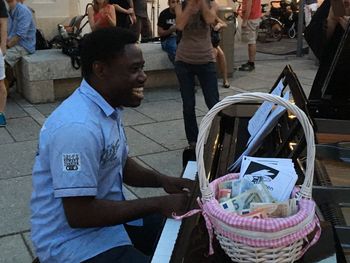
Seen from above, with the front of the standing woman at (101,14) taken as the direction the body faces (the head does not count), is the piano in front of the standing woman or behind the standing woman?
in front

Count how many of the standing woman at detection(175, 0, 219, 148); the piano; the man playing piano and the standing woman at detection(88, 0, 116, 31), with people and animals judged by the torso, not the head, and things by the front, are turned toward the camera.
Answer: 2

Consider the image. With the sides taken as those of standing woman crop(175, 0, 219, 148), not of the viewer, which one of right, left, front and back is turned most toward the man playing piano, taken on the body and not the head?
front

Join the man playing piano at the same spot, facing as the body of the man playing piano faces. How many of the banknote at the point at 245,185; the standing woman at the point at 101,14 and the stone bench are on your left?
2

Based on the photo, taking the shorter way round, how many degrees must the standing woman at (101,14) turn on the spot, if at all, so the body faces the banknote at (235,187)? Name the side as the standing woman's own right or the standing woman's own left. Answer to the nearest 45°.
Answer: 0° — they already face it

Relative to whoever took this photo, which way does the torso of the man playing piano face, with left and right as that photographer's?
facing to the right of the viewer

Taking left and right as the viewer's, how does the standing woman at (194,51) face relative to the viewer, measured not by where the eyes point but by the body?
facing the viewer

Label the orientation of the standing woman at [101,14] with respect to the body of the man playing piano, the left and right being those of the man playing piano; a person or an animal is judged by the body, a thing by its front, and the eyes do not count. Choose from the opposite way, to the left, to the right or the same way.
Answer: to the right

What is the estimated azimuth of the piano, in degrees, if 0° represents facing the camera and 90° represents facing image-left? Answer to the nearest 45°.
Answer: approximately 90°

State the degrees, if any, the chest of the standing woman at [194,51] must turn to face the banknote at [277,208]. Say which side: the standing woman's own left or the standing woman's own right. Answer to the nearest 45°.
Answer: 0° — they already face it

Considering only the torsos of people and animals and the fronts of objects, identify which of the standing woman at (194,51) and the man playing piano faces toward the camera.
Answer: the standing woman

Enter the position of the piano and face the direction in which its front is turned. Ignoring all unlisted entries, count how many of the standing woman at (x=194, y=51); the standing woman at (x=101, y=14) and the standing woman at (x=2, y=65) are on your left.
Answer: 0

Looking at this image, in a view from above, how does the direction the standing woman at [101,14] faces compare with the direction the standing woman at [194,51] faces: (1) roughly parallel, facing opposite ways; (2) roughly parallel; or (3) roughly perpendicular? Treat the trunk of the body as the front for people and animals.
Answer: roughly parallel

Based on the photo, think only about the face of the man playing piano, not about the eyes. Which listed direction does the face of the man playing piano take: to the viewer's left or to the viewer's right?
to the viewer's right

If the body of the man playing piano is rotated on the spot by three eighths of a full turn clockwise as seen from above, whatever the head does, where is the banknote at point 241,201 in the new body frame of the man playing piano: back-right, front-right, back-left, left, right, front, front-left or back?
left

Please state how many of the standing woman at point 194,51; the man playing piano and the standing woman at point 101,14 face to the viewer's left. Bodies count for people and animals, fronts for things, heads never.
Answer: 0

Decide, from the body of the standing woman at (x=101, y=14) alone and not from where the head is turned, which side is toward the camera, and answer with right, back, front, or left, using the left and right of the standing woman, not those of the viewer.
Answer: front

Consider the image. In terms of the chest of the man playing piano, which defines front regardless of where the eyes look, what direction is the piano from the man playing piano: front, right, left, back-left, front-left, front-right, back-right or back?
front
